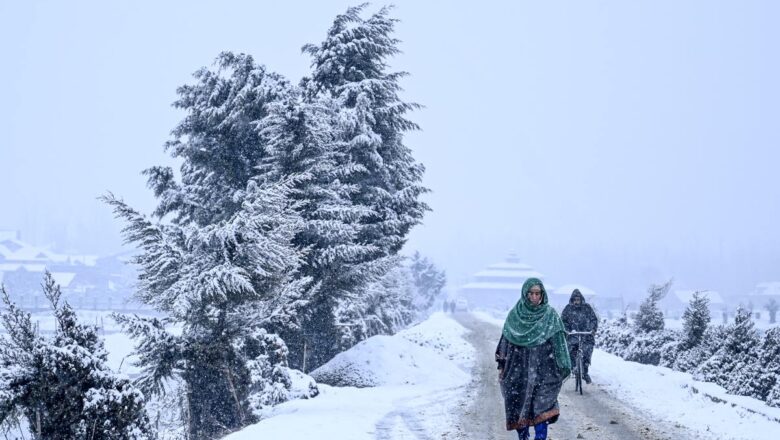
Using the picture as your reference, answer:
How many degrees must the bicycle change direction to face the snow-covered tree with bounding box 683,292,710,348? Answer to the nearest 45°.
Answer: approximately 135° to its left

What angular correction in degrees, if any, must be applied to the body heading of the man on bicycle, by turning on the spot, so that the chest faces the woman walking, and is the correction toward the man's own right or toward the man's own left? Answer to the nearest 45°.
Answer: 0° — they already face them

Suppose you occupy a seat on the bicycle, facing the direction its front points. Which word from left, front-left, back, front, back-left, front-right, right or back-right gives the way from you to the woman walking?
front

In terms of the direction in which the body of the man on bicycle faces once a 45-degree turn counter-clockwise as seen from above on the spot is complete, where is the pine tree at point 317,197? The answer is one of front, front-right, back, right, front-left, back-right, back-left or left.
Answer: back-right

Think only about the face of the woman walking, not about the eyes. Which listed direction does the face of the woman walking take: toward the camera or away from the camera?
toward the camera

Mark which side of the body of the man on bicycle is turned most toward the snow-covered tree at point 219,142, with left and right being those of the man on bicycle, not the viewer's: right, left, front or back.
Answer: right

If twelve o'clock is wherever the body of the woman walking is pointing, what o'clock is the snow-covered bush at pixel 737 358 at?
The snow-covered bush is roughly at 7 o'clock from the woman walking.

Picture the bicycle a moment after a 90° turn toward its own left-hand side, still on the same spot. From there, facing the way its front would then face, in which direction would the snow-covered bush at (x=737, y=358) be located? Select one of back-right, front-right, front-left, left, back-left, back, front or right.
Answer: front-left

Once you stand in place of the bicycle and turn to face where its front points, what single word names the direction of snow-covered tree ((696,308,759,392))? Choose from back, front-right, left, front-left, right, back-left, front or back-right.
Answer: back-left

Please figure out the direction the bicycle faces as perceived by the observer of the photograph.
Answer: facing the viewer

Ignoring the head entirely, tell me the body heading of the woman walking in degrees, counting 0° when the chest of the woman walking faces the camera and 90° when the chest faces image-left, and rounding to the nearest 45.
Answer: approximately 0°

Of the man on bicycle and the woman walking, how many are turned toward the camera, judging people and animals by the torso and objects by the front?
2

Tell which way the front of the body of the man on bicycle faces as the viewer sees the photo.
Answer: toward the camera

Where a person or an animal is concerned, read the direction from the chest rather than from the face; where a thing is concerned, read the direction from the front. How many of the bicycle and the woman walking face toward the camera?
2

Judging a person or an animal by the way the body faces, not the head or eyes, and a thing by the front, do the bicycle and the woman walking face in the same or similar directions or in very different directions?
same or similar directions
